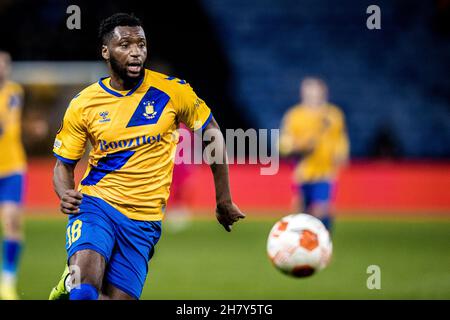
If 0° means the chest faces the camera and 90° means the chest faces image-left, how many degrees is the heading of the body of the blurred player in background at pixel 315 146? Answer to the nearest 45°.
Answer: approximately 0°

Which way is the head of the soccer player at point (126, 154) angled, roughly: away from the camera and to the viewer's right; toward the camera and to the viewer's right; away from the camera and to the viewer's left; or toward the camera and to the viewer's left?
toward the camera and to the viewer's right

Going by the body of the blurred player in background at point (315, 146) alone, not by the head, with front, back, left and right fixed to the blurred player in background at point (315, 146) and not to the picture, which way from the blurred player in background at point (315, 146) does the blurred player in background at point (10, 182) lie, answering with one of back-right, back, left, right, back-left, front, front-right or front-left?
front-right

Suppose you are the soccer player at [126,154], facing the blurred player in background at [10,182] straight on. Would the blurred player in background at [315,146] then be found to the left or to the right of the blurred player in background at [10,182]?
right

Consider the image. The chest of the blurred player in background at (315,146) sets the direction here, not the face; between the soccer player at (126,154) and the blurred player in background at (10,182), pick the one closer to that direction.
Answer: the soccer player

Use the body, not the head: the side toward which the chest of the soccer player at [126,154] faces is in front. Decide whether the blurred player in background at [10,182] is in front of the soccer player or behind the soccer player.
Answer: behind

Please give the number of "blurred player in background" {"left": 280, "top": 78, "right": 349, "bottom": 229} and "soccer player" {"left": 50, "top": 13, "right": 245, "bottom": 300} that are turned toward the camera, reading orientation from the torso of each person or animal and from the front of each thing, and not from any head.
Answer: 2
